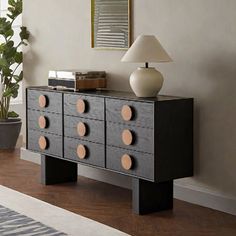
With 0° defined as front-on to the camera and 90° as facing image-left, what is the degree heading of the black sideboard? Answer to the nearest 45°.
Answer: approximately 45°

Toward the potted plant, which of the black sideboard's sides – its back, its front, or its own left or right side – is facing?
right
